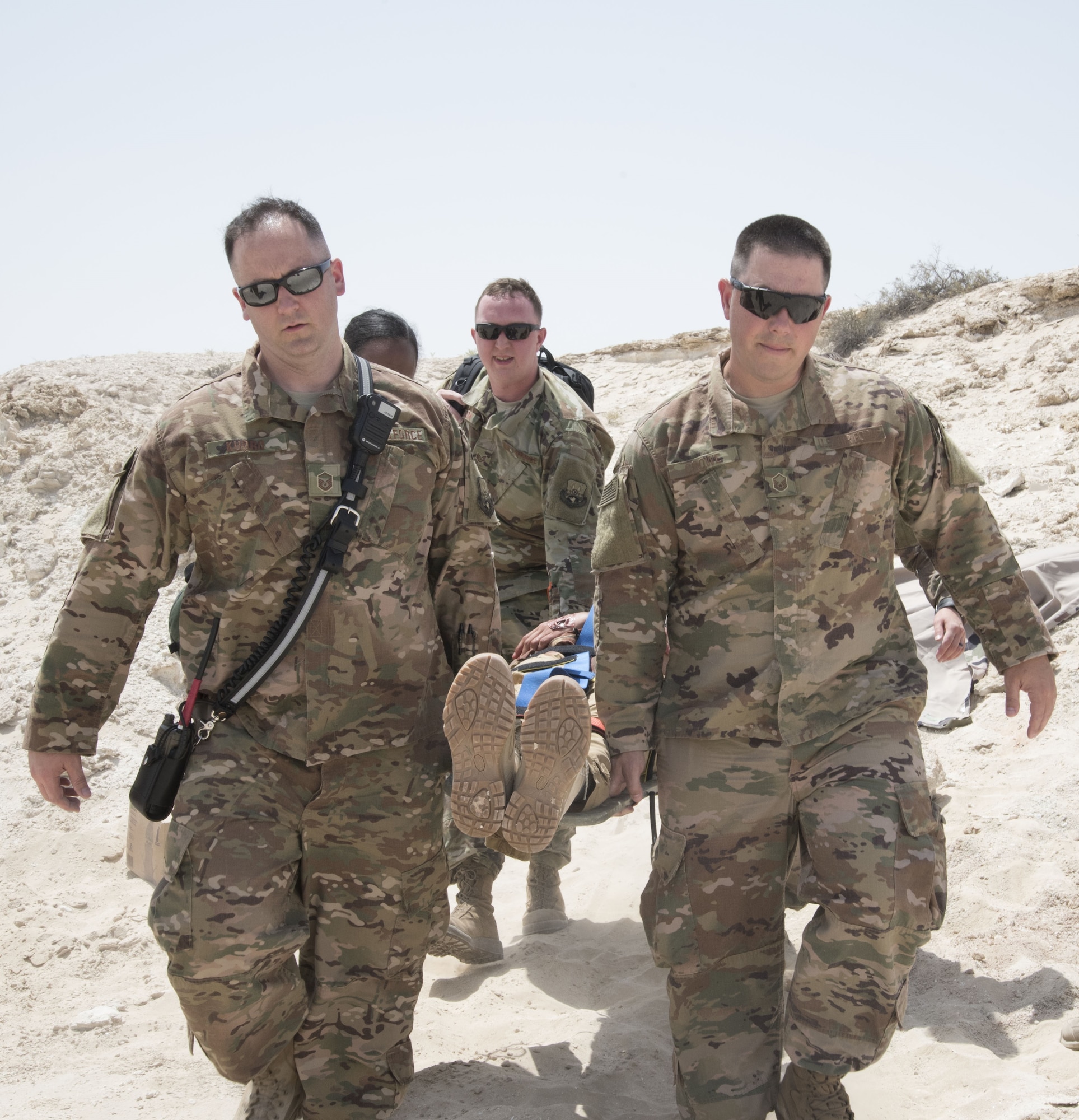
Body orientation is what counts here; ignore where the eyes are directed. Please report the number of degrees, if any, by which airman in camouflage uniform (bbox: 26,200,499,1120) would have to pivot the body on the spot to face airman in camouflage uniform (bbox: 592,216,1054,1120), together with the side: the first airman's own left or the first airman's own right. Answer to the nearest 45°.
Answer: approximately 90° to the first airman's own left

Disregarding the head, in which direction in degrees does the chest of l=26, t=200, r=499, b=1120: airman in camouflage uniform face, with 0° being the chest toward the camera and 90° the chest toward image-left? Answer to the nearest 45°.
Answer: approximately 0°

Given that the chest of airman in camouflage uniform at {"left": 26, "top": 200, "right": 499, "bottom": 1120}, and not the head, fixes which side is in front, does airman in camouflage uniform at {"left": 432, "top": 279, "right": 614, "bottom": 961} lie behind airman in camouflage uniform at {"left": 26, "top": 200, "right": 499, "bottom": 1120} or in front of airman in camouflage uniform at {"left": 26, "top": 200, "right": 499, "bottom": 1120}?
behind

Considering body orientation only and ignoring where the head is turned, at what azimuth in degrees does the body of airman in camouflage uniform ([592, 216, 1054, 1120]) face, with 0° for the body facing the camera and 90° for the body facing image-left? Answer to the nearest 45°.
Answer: approximately 0°

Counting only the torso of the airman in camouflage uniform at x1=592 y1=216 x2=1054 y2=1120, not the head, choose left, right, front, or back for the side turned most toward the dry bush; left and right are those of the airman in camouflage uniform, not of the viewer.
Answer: back

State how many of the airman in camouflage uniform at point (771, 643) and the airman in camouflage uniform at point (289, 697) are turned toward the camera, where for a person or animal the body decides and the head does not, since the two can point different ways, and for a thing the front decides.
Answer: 2
